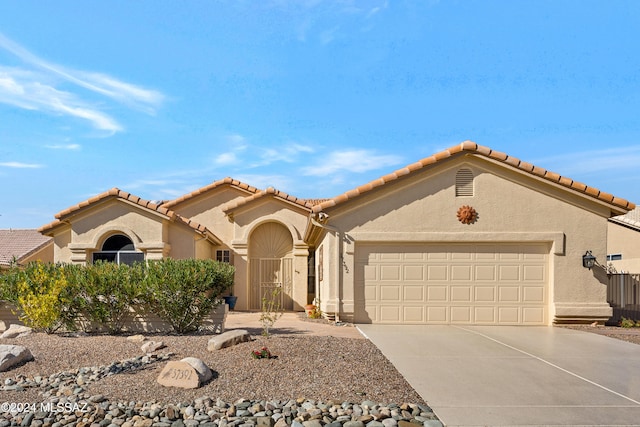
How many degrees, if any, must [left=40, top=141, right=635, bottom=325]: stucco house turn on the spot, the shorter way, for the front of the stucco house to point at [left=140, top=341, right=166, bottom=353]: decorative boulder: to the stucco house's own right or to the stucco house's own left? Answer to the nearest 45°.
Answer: approximately 45° to the stucco house's own right

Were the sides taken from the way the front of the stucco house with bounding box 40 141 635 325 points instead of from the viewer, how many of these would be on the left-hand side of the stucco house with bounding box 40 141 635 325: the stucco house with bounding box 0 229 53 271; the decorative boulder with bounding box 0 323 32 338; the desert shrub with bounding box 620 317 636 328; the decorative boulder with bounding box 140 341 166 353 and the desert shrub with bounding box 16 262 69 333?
1

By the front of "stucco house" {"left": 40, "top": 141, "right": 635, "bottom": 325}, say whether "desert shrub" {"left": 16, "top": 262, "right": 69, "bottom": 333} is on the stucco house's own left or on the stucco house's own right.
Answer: on the stucco house's own right

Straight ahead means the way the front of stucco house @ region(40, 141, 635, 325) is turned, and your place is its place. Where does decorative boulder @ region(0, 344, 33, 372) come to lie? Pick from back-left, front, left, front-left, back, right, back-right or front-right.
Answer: front-right

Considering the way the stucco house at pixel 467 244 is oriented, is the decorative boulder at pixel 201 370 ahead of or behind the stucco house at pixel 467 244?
ahead

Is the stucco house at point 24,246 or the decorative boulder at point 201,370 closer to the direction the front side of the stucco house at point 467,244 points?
the decorative boulder

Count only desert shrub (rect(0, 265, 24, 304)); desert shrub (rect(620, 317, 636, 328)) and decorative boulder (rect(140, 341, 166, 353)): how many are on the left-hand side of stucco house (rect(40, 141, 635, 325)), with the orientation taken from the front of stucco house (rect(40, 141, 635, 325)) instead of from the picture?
1

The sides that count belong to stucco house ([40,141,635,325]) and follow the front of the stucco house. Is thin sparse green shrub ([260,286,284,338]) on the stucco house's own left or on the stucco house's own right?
on the stucco house's own right

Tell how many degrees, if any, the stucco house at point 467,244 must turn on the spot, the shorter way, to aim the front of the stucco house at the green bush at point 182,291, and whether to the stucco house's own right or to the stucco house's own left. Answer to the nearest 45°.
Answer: approximately 45° to the stucco house's own right

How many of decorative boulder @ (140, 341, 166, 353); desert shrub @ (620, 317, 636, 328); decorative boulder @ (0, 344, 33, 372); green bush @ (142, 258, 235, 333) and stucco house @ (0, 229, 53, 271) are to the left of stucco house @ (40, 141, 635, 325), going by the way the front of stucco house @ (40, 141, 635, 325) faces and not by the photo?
1

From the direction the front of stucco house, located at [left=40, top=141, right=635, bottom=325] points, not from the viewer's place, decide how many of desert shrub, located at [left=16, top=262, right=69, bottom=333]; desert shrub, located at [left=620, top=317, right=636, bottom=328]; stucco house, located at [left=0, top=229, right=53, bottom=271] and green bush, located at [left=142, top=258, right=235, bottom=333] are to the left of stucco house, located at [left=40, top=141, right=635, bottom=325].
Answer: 1

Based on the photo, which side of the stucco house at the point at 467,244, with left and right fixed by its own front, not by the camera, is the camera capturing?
front
